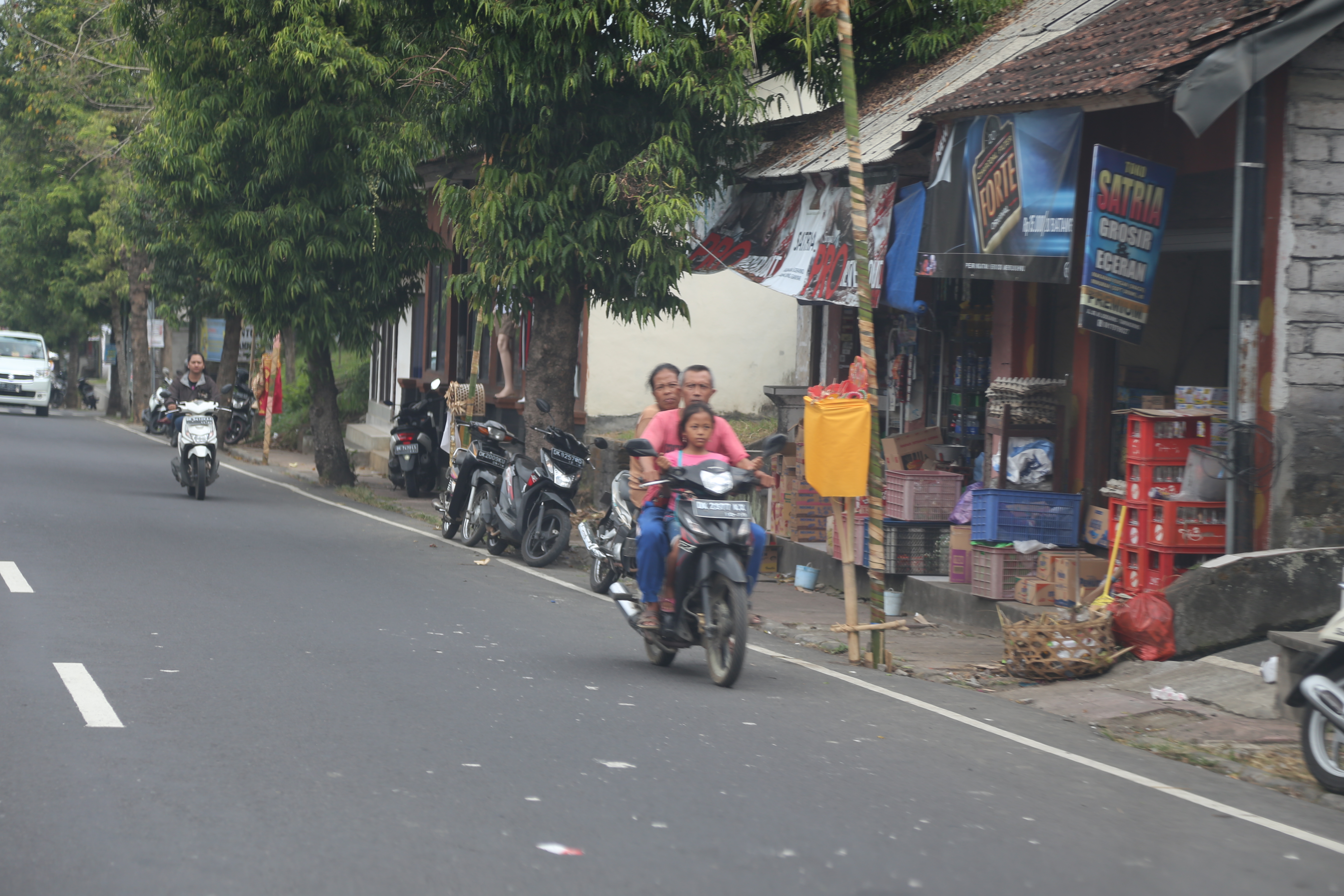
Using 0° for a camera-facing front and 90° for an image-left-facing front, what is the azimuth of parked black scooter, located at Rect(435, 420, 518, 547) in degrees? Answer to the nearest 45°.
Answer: approximately 315°

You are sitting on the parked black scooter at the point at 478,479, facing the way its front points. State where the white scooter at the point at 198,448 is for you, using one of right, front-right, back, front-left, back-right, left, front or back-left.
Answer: back

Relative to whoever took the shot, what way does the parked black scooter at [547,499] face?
facing the viewer and to the right of the viewer

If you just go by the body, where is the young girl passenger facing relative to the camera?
toward the camera

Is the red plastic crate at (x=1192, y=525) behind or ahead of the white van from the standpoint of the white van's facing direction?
ahead

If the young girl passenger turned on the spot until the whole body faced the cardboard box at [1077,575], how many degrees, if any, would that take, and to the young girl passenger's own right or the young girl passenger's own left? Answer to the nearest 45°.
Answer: approximately 135° to the young girl passenger's own left

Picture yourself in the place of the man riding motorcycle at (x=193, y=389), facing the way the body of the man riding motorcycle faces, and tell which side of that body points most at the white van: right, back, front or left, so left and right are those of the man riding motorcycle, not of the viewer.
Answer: back

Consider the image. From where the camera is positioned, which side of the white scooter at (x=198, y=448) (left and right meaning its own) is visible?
front

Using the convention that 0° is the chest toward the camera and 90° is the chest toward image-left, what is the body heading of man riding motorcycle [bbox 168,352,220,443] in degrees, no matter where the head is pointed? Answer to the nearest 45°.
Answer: approximately 0°

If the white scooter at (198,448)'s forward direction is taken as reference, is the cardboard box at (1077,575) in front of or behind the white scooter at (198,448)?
in front
